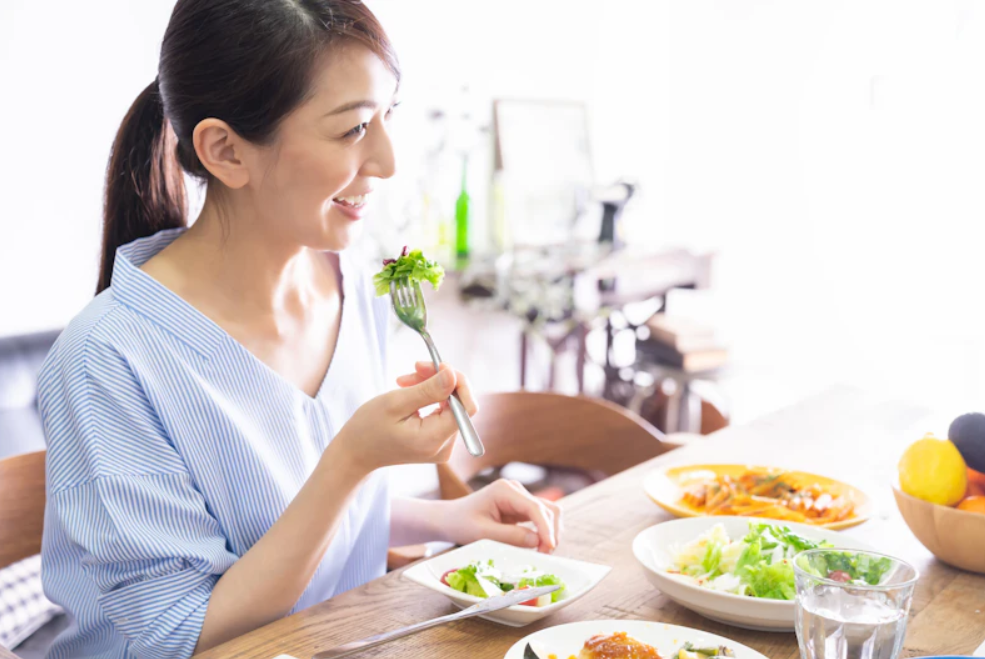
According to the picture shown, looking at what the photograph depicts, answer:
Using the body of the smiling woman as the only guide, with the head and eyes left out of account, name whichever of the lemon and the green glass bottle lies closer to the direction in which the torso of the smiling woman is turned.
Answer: the lemon

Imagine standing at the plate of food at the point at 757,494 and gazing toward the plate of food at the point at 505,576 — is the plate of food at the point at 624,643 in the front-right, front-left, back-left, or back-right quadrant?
front-left

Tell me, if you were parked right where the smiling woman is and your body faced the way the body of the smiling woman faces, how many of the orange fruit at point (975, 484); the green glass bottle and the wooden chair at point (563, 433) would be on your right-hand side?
0

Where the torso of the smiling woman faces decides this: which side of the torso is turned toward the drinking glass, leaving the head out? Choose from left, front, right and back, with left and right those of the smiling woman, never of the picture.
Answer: front

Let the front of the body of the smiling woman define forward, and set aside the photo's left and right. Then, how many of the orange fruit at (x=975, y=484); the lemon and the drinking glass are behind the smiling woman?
0

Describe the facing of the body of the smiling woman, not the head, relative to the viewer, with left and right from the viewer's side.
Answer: facing the viewer and to the right of the viewer

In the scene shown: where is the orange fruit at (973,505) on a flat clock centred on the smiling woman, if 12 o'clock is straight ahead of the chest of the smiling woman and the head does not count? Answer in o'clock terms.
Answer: The orange fruit is roughly at 11 o'clock from the smiling woman.

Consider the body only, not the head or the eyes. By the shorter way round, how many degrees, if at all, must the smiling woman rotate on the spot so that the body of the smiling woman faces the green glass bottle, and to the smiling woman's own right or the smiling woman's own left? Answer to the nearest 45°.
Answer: approximately 135° to the smiling woman's own left

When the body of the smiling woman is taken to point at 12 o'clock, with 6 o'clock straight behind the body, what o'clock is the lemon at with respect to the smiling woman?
The lemon is roughly at 11 o'clock from the smiling woman.

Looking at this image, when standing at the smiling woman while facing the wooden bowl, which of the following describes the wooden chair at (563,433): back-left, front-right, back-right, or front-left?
front-left

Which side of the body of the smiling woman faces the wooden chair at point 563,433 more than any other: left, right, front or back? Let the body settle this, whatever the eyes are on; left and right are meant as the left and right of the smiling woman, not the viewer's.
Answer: left

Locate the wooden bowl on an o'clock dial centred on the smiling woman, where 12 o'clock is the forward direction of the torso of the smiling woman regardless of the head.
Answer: The wooden bowl is roughly at 11 o'clock from the smiling woman.
